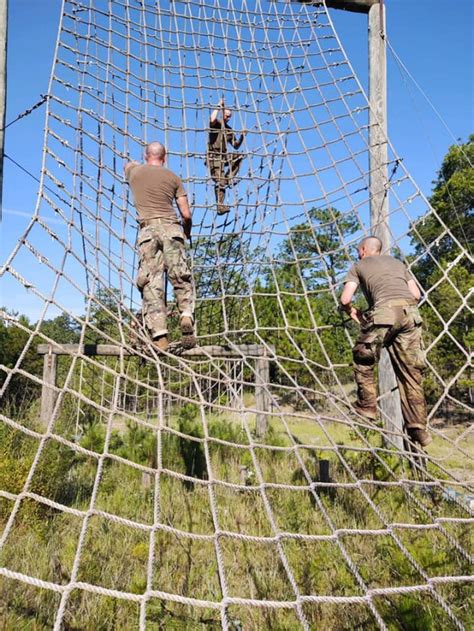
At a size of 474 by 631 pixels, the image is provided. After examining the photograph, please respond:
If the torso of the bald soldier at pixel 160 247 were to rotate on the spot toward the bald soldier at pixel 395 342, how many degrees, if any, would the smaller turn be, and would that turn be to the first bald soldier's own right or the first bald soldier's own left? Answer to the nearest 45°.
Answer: approximately 90° to the first bald soldier's own right

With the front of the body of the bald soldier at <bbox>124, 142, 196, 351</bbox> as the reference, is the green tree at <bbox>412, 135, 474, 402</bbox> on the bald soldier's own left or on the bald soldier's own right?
on the bald soldier's own right

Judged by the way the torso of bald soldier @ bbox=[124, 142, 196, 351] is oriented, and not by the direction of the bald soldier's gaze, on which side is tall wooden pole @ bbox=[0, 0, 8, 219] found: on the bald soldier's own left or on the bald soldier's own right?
on the bald soldier's own left

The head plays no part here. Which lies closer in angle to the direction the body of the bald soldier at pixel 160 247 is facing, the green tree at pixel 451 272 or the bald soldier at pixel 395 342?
the green tree

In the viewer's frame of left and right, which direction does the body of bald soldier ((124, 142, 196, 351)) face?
facing away from the viewer

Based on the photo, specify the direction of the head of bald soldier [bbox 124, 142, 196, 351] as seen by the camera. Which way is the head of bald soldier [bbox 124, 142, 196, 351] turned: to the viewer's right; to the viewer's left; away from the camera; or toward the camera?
away from the camera

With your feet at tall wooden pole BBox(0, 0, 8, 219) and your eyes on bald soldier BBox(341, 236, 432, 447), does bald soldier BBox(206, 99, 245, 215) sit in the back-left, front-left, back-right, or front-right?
front-left
